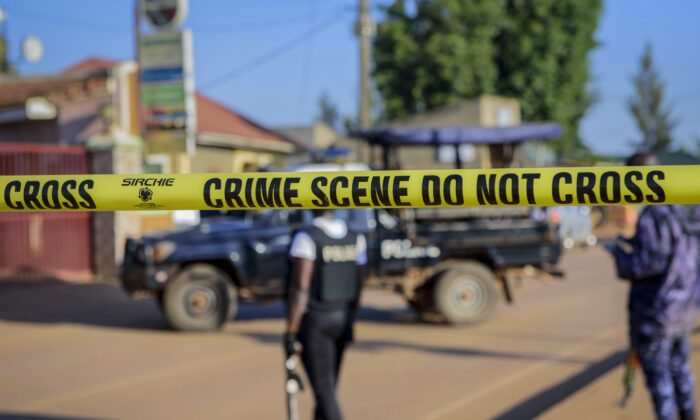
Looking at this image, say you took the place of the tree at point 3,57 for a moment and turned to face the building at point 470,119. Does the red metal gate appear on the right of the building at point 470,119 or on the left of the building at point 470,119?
right

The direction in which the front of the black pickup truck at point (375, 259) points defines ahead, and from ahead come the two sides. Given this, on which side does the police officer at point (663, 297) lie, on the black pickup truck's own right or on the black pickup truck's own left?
on the black pickup truck's own left

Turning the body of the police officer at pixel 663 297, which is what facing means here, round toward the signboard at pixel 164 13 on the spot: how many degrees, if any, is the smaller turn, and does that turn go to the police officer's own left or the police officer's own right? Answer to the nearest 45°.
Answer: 0° — they already face it

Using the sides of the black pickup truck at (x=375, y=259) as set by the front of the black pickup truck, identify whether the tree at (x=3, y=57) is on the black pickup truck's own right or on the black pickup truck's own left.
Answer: on the black pickup truck's own right

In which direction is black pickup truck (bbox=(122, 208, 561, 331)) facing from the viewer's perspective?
to the viewer's left

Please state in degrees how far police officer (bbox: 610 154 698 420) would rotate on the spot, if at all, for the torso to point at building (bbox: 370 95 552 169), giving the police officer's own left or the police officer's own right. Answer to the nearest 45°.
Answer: approximately 45° to the police officer's own right

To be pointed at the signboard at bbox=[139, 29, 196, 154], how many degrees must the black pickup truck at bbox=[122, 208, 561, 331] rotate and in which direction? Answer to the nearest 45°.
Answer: approximately 45° to its right

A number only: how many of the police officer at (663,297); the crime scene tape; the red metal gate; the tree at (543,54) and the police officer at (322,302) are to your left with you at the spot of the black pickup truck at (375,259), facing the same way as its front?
3

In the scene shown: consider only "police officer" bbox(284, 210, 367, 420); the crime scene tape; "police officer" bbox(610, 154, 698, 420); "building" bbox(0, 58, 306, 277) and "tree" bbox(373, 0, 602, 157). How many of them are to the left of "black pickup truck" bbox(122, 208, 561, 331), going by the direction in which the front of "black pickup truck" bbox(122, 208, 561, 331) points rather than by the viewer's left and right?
3

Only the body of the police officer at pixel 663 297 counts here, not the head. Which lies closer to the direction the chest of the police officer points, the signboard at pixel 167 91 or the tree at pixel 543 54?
the signboard

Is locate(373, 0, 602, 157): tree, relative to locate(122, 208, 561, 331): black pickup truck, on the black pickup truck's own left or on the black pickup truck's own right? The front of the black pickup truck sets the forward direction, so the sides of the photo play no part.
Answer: on the black pickup truck's own right
